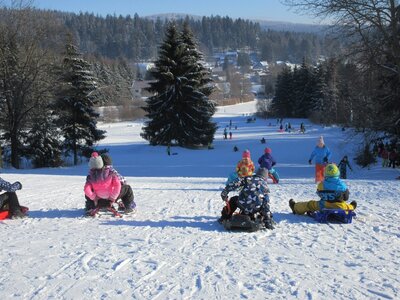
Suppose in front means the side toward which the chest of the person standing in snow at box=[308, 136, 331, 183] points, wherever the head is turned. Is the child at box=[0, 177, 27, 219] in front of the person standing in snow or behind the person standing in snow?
in front

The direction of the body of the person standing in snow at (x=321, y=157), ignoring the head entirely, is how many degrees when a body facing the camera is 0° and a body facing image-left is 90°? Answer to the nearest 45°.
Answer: approximately 0°

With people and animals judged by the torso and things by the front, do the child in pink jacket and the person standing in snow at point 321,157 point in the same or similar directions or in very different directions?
very different directions

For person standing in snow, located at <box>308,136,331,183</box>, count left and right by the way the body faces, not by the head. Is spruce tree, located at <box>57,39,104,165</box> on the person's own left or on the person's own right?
on the person's own right

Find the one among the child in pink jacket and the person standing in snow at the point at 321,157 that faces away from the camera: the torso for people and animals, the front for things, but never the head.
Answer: the child in pink jacket

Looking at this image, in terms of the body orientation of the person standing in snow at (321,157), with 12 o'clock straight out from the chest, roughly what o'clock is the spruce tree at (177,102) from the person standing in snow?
The spruce tree is roughly at 5 o'clock from the person standing in snow.

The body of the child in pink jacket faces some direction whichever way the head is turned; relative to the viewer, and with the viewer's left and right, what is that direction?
facing away from the viewer

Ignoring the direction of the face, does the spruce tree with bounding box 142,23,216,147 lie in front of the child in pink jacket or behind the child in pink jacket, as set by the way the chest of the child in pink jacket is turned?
in front

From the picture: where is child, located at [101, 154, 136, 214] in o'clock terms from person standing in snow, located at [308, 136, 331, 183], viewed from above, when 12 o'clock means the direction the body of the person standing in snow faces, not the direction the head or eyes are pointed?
The child is roughly at 1 o'clock from the person standing in snow.

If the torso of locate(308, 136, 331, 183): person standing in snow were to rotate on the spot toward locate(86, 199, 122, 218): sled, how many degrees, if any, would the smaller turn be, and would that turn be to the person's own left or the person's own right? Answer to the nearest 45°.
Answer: approximately 45° to the person's own right
